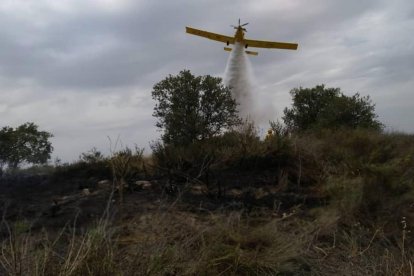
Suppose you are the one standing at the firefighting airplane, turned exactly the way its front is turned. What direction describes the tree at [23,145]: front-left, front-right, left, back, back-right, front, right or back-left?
front-right

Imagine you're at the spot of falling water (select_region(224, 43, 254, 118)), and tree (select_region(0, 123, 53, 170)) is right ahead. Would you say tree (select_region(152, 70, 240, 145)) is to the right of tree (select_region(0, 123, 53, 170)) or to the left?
left

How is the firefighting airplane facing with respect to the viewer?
toward the camera
